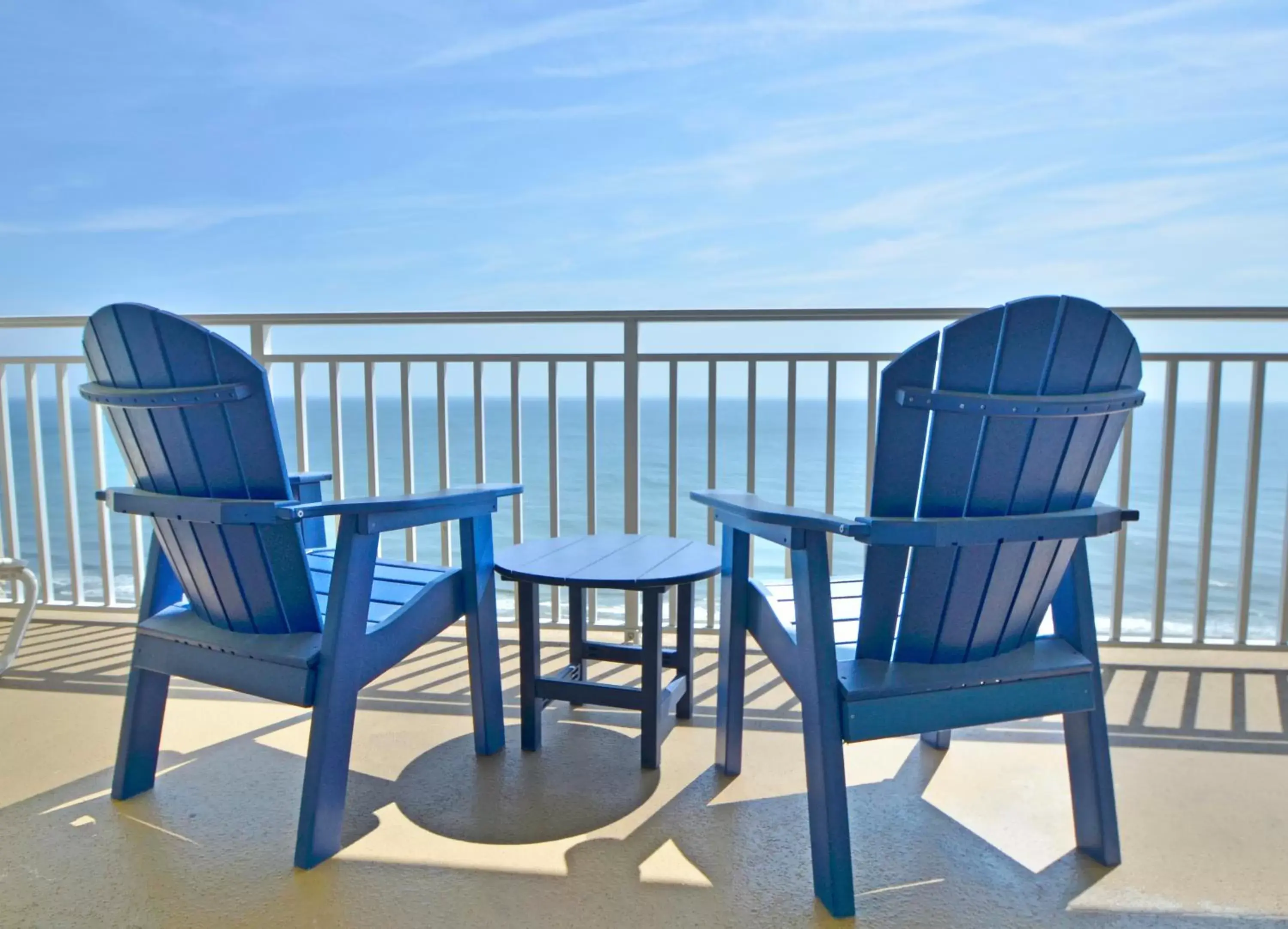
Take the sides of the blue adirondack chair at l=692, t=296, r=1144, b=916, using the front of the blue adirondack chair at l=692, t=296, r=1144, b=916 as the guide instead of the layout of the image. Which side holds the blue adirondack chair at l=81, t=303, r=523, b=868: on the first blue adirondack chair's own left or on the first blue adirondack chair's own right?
on the first blue adirondack chair's own left

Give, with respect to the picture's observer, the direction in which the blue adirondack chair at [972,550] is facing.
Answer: facing away from the viewer and to the left of the viewer

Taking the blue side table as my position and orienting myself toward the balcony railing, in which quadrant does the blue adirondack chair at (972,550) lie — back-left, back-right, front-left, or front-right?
back-right

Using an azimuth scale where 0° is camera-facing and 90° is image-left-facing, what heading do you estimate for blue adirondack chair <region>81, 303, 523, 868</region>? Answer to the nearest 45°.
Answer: approximately 225°

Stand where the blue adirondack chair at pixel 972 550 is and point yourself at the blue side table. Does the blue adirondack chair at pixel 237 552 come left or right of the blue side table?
left

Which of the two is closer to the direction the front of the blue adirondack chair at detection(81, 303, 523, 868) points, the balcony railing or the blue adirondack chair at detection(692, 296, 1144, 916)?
the balcony railing

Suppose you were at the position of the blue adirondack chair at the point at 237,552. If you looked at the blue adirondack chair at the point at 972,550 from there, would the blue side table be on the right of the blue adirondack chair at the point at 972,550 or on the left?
left
